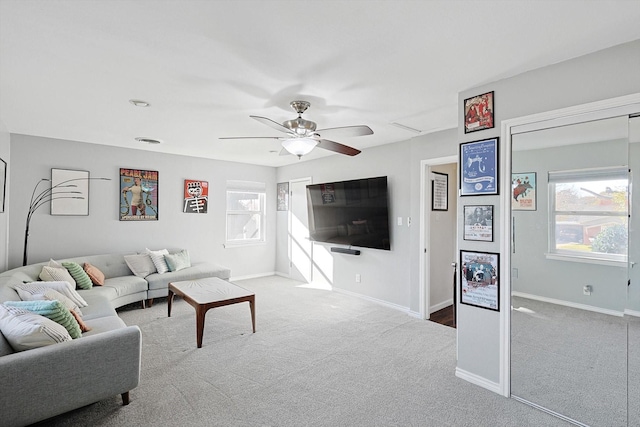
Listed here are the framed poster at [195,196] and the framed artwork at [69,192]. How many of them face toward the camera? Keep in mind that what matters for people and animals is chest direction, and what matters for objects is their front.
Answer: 2

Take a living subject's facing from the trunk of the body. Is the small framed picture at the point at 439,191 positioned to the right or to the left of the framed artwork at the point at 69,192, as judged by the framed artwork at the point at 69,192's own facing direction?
on its left

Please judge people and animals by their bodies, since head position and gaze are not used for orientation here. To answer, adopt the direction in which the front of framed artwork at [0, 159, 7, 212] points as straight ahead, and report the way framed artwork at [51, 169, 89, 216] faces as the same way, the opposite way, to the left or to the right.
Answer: to the right

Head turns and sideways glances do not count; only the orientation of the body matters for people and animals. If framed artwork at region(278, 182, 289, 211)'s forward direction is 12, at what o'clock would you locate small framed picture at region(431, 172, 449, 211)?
The small framed picture is roughly at 9 o'clock from the framed artwork.

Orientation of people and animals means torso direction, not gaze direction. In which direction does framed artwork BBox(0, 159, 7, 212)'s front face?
to the viewer's right

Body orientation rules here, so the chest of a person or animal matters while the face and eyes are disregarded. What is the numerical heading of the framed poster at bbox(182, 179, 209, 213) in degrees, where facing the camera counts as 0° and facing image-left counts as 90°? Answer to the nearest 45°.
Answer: approximately 0°

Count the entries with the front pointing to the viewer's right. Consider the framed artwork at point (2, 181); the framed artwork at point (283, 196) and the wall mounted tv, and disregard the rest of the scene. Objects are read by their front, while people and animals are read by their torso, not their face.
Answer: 1

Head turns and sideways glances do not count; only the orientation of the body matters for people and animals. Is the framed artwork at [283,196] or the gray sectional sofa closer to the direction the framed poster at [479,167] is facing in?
the gray sectional sofa

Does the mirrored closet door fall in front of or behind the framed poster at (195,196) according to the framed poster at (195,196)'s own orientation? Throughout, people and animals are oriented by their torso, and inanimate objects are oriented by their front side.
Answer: in front

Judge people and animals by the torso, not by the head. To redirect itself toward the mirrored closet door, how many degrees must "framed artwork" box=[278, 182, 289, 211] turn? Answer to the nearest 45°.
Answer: approximately 90° to its left

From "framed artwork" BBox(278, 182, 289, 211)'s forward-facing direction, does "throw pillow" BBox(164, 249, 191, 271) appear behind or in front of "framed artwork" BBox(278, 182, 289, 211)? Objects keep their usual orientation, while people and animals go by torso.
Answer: in front
